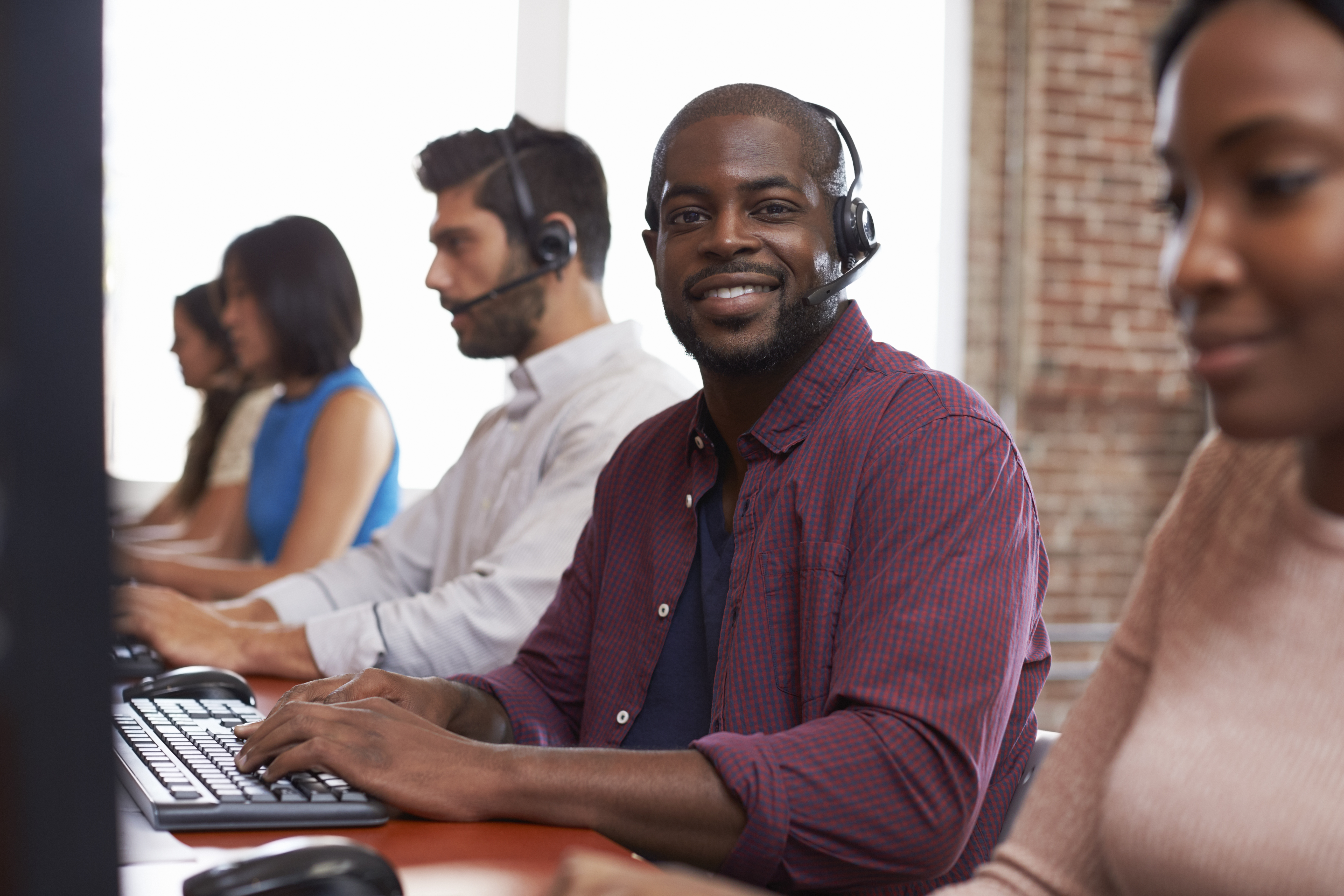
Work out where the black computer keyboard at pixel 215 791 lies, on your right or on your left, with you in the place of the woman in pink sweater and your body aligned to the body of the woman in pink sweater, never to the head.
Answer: on your right

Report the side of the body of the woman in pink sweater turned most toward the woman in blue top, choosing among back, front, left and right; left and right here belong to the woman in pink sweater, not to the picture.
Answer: right

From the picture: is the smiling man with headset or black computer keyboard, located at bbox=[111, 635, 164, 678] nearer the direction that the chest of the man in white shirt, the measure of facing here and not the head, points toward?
the black computer keyboard

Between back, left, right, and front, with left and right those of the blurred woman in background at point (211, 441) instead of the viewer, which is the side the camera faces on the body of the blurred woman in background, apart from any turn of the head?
left

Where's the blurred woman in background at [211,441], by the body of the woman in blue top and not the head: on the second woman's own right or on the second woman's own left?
on the second woman's own right

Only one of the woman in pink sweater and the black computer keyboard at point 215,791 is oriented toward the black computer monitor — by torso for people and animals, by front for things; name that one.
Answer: the woman in pink sweater

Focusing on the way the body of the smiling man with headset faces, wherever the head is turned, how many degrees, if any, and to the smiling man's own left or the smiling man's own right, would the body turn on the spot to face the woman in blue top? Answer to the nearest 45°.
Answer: approximately 90° to the smiling man's own right

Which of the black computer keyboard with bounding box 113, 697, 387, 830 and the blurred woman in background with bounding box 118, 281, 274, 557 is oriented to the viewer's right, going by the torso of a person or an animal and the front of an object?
the black computer keyboard

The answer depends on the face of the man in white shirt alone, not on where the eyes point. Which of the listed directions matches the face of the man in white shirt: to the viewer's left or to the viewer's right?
to the viewer's left

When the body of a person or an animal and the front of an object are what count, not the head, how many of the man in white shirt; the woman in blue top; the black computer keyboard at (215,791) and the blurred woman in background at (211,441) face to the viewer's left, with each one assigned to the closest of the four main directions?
3

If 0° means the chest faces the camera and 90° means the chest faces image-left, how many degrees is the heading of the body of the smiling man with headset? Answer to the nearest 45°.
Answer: approximately 45°

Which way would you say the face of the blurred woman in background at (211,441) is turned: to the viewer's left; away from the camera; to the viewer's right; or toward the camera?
to the viewer's left

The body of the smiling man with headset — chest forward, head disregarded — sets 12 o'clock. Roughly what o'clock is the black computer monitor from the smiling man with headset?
The black computer monitor is roughly at 11 o'clock from the smiling man with headset.

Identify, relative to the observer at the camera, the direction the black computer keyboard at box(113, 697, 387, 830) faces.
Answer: facing to the right of the viewer

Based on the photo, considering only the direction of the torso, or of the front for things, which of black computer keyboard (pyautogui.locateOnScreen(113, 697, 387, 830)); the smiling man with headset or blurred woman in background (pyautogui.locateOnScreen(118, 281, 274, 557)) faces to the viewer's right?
the black computer keyboard

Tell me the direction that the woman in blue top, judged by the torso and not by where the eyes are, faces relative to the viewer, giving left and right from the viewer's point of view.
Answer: facing to the left of the viewer

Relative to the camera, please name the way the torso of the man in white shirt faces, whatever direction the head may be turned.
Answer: to the viewer's left

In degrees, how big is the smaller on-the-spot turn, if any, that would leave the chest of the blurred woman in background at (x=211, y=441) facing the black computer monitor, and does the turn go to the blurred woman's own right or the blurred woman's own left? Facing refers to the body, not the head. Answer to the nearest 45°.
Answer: approximately 90° to the blurred woman's own left

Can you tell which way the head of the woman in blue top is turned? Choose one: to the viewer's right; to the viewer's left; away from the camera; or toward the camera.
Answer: to the viewer's left
